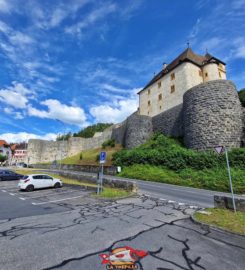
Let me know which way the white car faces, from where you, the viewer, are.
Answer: facing away from the viewer and to the right of the viewer
